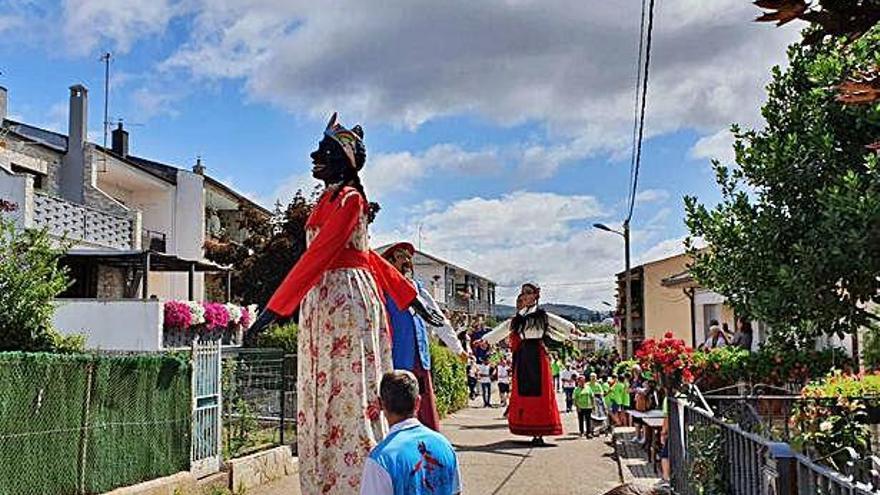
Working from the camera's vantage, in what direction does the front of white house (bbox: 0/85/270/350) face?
facing the viewer and to the right of the viewer

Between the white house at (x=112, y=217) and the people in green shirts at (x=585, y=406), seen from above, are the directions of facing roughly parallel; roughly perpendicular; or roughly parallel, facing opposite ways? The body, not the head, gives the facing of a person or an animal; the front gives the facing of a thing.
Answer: roughly perpendicular

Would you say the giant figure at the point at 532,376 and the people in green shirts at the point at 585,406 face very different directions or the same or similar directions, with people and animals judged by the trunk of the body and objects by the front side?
same or similar directions

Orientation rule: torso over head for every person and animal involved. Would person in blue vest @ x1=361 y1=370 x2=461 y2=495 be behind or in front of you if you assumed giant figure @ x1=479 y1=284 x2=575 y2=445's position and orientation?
in front

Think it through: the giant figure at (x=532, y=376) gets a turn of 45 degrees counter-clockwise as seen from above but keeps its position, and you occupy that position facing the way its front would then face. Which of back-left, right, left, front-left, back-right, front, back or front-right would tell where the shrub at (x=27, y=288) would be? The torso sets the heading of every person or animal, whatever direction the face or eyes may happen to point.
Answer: back-right

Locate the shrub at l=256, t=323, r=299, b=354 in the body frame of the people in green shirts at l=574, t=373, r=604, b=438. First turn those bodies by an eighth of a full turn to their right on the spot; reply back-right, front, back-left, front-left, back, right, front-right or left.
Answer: front-right

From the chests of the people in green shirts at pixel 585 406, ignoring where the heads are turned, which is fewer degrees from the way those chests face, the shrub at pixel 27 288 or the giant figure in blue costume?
the giant figure in blue costume

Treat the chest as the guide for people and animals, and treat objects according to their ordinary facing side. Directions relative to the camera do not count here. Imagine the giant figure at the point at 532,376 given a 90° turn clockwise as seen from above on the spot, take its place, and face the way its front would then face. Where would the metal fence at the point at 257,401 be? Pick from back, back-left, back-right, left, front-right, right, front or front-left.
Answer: front-left

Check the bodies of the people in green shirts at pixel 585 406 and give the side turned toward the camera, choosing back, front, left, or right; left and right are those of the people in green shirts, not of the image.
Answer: front
